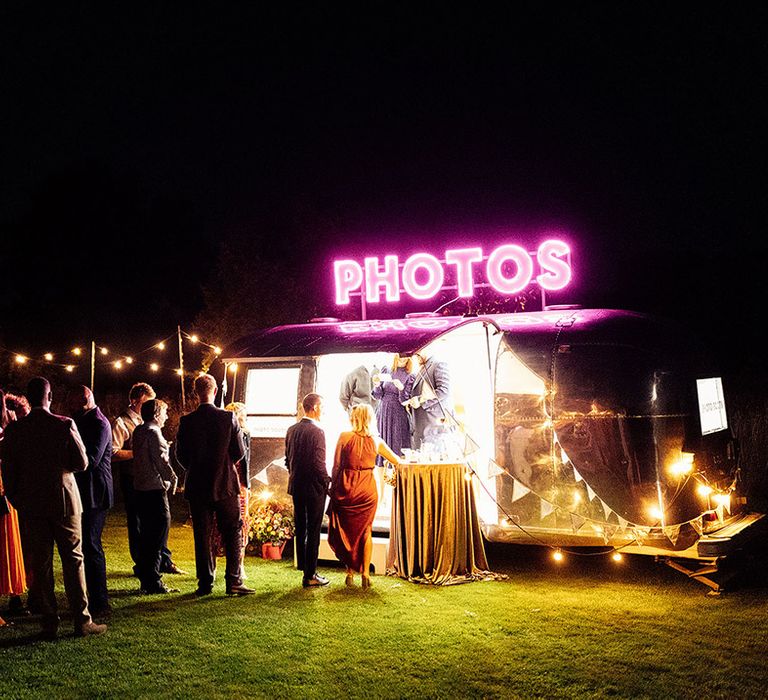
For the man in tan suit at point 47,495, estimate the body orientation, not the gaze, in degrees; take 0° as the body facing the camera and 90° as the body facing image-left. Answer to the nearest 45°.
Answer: approximately 225°

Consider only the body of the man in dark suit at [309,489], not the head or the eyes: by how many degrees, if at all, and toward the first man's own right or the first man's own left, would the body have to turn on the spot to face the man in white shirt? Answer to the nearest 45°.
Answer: approximately 135° to the first man's own left

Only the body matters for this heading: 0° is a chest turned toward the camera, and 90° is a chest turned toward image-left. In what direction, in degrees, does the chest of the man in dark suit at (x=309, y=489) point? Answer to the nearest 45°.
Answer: approximately 225°

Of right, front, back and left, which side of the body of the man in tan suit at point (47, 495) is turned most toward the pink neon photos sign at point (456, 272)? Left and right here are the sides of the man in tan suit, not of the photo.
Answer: front

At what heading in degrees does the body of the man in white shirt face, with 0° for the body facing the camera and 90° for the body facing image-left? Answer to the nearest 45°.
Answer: approximately 270°

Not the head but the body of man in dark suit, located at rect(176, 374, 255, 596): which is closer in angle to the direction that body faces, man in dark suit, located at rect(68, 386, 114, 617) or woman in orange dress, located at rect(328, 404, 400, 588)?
the woman in orange dress

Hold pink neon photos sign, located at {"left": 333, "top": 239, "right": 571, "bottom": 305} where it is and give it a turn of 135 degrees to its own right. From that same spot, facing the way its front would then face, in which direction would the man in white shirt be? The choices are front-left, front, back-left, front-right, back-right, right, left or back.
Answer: left

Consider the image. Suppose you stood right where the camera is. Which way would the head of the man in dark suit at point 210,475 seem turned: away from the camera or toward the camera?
away from the camera

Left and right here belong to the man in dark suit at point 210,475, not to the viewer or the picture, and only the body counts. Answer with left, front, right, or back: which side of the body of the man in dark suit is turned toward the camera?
back

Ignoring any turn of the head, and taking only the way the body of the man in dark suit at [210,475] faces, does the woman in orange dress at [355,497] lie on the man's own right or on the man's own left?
on the man's own right

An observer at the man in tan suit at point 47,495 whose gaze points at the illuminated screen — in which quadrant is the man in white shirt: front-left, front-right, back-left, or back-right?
front-left

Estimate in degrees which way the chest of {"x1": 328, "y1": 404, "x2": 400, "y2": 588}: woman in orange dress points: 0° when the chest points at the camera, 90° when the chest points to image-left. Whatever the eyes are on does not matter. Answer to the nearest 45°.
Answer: approximately 180°
